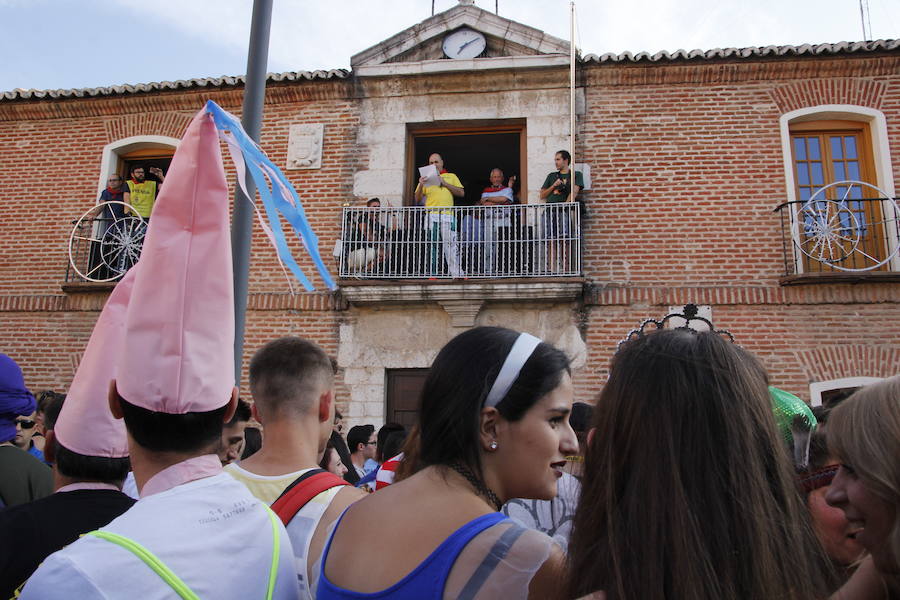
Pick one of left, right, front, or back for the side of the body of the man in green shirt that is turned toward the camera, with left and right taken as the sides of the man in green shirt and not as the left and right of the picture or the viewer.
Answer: front

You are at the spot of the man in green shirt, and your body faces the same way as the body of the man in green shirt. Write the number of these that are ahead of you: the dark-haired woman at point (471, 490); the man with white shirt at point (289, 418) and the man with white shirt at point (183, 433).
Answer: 3

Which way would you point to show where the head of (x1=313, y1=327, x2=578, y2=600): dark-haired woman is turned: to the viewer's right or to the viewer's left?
to the viewer's right

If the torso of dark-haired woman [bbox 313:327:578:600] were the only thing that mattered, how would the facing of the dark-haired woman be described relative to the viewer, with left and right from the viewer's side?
facing away from the viewer and to the right of the viewer

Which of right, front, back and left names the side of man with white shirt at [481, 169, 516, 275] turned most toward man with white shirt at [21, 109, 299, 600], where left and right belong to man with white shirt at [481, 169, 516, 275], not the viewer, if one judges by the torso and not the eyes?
front

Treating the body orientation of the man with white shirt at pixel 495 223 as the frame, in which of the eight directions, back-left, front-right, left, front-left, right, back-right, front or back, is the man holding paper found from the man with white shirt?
right

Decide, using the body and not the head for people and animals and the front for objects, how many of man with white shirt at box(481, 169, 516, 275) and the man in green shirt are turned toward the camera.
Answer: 2

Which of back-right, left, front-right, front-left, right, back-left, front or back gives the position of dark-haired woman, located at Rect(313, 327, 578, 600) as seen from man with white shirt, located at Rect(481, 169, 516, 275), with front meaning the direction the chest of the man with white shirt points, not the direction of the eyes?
front

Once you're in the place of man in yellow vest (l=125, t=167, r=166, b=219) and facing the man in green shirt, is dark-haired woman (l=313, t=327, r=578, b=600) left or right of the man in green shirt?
right

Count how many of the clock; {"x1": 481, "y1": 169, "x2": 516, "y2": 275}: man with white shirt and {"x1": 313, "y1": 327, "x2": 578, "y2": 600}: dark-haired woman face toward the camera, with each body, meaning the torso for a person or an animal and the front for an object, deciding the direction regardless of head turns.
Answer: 2

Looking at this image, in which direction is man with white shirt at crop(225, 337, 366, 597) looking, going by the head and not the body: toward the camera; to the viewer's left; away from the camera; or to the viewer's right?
away from the camera

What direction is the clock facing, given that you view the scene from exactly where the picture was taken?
facing the viewer

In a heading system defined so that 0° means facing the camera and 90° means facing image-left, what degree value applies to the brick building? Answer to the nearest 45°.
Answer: approximately 0°
